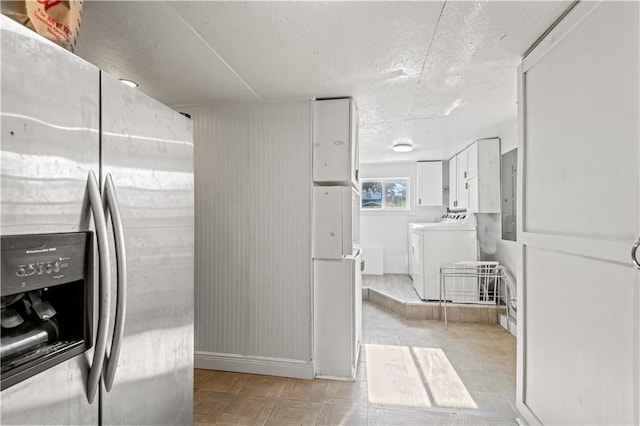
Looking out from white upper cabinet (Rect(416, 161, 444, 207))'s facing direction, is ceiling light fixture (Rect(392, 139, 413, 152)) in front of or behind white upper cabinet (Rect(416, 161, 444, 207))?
in front
